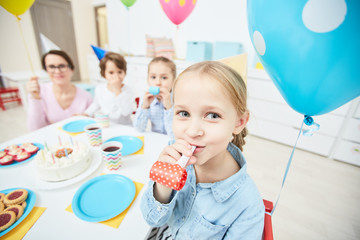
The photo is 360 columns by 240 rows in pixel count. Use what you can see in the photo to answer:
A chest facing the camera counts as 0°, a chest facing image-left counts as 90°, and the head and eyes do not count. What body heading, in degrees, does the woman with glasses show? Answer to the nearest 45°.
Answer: approximately 0°

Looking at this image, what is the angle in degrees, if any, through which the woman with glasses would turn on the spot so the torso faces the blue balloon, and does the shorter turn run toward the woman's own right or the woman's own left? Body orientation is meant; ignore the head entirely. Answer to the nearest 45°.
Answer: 0° — they already face it

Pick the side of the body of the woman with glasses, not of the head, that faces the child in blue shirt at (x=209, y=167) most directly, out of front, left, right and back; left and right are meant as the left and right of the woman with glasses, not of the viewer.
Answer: front

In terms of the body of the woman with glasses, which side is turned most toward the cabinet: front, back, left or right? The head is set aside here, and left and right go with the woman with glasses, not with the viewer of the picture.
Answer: left

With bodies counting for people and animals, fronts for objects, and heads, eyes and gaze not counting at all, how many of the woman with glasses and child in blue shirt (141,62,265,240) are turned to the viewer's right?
0

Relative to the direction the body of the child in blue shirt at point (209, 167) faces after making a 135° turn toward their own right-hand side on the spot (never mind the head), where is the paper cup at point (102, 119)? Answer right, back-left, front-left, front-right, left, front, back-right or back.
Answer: front-left

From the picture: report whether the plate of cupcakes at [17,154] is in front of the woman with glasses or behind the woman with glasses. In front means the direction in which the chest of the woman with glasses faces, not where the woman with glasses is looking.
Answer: in front

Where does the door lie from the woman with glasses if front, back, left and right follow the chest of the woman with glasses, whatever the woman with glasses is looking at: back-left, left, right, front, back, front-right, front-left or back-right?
back

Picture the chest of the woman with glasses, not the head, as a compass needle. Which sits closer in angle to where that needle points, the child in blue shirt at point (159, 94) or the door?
the child in blue shirt
